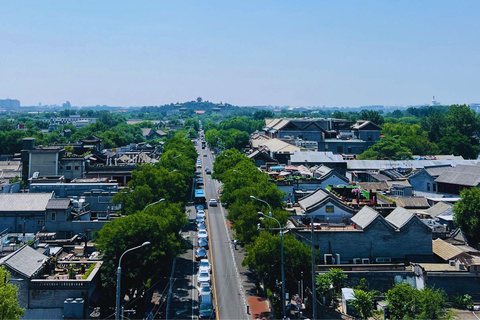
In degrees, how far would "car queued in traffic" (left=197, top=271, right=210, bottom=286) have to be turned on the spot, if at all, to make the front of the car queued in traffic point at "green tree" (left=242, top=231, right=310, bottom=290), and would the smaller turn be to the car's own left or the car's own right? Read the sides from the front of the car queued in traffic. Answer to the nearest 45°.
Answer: approximately 45° to the car's own left

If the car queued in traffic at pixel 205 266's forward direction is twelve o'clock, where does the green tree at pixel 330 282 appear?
The green tree is roughly at 10 o'clock from the car queued in traffic.

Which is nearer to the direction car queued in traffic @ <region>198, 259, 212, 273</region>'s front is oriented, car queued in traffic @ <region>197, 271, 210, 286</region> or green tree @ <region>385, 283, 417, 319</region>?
the car queued in traffic @ <region>197, 271, 210, 286</region>

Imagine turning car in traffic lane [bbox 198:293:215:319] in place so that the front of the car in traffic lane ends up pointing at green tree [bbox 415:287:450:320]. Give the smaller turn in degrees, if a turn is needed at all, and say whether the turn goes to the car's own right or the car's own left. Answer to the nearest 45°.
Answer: approximately 90° to the car's own left

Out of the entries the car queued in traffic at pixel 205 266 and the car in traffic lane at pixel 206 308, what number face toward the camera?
2

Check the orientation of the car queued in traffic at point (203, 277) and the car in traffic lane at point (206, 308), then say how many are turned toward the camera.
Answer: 2

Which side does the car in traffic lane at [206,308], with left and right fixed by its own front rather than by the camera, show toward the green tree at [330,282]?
left

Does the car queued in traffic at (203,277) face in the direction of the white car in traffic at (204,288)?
yes

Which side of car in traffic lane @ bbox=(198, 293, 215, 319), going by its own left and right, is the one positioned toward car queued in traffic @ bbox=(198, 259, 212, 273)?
back

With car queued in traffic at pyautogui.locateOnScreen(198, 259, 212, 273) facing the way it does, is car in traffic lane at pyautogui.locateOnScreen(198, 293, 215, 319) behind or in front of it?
in front

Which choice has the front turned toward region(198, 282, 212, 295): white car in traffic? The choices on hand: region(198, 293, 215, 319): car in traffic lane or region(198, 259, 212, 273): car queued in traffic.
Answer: region(198, 259, 212, 273): car queued in traffic

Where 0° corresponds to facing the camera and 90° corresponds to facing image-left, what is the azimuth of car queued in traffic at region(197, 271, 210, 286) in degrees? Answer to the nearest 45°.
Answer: approximately 0°

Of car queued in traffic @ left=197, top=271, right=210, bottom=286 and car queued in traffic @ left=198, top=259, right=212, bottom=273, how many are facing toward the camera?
2

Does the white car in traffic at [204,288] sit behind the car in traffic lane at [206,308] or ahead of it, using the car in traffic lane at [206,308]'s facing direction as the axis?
behind
